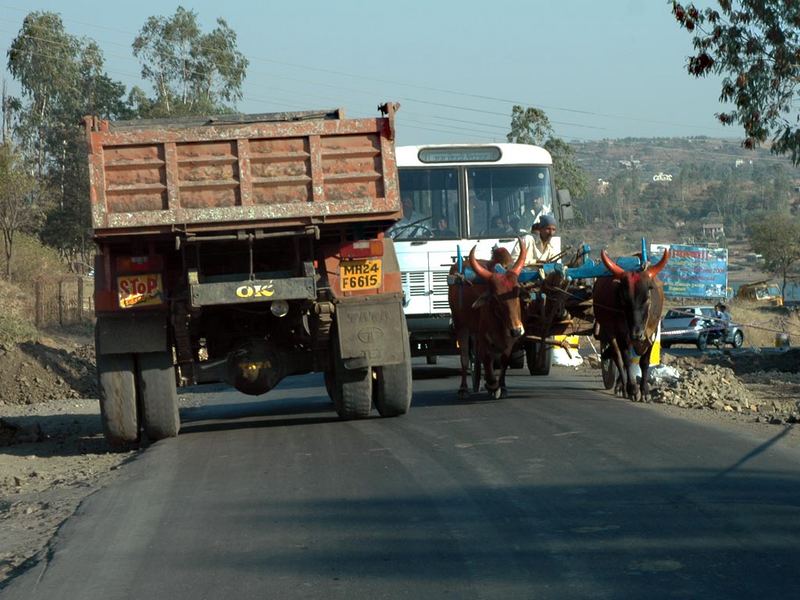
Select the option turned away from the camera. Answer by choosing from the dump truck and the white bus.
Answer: the dump truck

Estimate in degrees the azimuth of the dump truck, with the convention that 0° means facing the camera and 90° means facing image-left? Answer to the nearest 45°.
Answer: approximately 180°

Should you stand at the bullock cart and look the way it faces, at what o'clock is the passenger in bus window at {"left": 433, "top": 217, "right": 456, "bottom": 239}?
The passenger in bus window is roughly at 5 o'clock from the bullock cart.

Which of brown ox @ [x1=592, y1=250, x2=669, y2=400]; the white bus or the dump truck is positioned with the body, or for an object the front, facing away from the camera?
the dump truck

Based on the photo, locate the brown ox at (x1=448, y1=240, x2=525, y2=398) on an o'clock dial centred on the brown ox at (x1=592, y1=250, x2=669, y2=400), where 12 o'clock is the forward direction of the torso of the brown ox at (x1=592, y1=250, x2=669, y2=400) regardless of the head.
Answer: the brown ox at (x1=448, y1=240, x2=525, y2=398) is roughly at 3 o'clock from the brown ox at (x1=592, y1=250, x2=669, y2=400).

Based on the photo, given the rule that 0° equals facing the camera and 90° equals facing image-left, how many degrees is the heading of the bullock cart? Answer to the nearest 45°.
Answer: approximately 0°

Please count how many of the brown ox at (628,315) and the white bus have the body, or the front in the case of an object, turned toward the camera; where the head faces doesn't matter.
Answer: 2

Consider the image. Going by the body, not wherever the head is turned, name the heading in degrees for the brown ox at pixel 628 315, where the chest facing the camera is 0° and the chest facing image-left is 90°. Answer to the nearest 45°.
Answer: approximately 0°

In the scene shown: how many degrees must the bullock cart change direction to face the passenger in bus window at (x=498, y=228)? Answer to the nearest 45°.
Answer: approximately 180°

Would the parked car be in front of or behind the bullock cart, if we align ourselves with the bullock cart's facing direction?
behind

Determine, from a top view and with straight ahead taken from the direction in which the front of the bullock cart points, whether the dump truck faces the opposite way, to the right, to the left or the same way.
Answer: the opposite way
